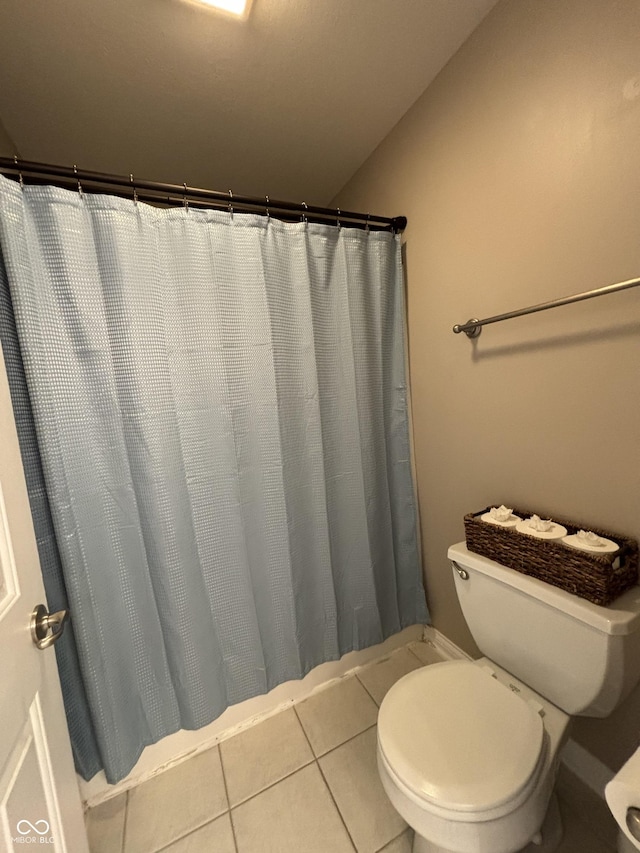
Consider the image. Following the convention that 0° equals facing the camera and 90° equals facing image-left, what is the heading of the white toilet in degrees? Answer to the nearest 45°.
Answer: approximately 45°

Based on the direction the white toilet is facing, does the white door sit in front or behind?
in front
